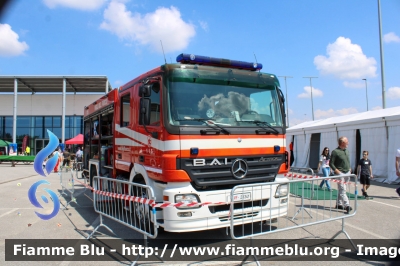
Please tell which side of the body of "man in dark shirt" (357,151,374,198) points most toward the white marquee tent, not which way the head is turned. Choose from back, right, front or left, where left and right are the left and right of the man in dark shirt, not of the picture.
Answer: back

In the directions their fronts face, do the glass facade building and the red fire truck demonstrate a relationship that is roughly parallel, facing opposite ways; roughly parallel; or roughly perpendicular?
roughly parallel

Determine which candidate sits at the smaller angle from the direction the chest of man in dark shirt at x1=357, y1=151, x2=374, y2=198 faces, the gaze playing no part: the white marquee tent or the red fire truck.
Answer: the red fire truck

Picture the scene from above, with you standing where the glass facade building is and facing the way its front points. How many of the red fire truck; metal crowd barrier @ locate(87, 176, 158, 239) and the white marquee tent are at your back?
0

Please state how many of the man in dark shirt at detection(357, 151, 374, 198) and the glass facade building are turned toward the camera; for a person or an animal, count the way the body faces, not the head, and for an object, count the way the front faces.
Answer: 2

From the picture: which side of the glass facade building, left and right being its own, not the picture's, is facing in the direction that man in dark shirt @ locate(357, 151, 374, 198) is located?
front

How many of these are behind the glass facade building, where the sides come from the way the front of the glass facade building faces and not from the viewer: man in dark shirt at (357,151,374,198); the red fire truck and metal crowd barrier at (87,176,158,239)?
0

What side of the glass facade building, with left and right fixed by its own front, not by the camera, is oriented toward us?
front

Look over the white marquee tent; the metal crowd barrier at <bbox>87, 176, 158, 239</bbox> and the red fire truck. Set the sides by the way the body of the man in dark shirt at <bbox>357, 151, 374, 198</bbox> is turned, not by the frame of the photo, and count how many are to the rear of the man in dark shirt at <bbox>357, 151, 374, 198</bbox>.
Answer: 1

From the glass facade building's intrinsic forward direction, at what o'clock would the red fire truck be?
The red fire truck is roughly at 12 o'clock from the glass facade building.

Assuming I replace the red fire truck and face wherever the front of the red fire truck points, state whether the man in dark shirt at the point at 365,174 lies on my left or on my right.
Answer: on my left

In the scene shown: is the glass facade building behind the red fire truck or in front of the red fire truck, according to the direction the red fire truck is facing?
behind

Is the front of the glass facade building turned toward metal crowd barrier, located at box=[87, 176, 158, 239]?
yes

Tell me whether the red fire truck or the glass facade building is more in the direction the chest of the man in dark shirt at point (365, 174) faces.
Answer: the red fire truck

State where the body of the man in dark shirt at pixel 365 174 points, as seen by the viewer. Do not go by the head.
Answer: toward the camera
